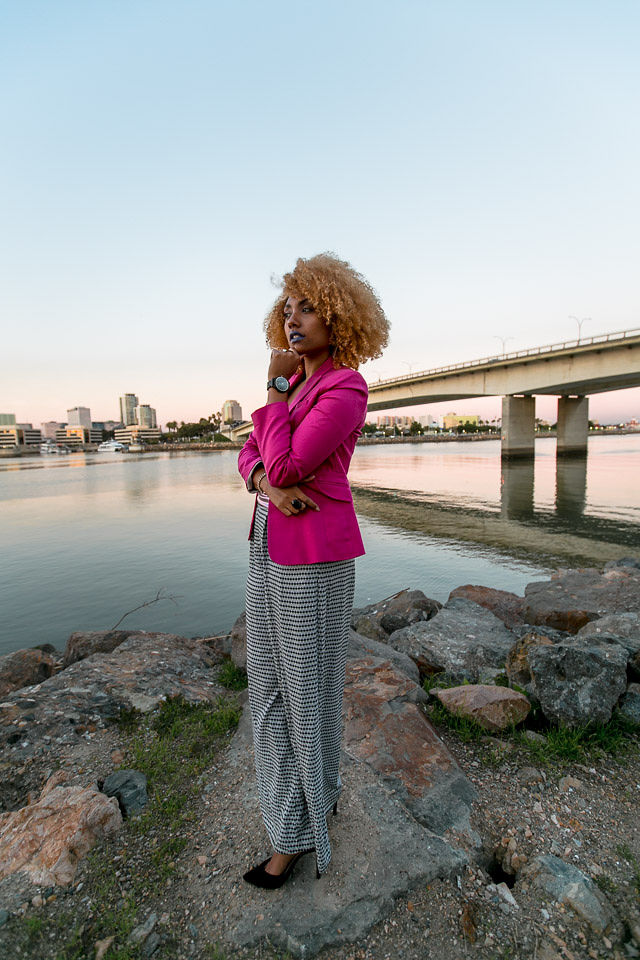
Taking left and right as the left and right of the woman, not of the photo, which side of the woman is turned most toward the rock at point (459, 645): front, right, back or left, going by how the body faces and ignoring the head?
back

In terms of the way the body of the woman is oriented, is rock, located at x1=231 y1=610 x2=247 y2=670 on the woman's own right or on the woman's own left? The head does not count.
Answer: on the woman's own right

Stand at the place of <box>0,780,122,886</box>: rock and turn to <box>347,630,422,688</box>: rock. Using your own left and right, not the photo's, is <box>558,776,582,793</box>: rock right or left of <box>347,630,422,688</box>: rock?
right

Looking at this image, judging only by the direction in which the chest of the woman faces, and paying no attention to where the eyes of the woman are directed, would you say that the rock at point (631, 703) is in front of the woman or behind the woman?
behind

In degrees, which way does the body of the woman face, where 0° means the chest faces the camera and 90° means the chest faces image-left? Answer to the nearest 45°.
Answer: approximately 45°

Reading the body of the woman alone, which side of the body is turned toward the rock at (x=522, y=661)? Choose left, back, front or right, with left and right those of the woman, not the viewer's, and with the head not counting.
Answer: back

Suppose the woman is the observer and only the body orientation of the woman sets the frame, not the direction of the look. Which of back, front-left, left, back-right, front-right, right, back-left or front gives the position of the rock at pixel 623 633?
back

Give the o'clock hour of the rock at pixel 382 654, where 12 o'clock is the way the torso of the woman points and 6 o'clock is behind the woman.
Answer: The rock is roughly at 5 o'clock from the woman.

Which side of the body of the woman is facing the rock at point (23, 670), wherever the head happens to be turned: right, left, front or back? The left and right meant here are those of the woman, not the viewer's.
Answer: right

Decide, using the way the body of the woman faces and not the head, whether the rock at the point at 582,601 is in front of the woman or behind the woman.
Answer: behind

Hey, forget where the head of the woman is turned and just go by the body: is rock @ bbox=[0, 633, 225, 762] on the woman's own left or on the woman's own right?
on the woman's own right

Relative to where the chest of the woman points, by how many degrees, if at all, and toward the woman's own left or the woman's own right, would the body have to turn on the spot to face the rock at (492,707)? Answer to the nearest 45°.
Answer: approximately 180°
